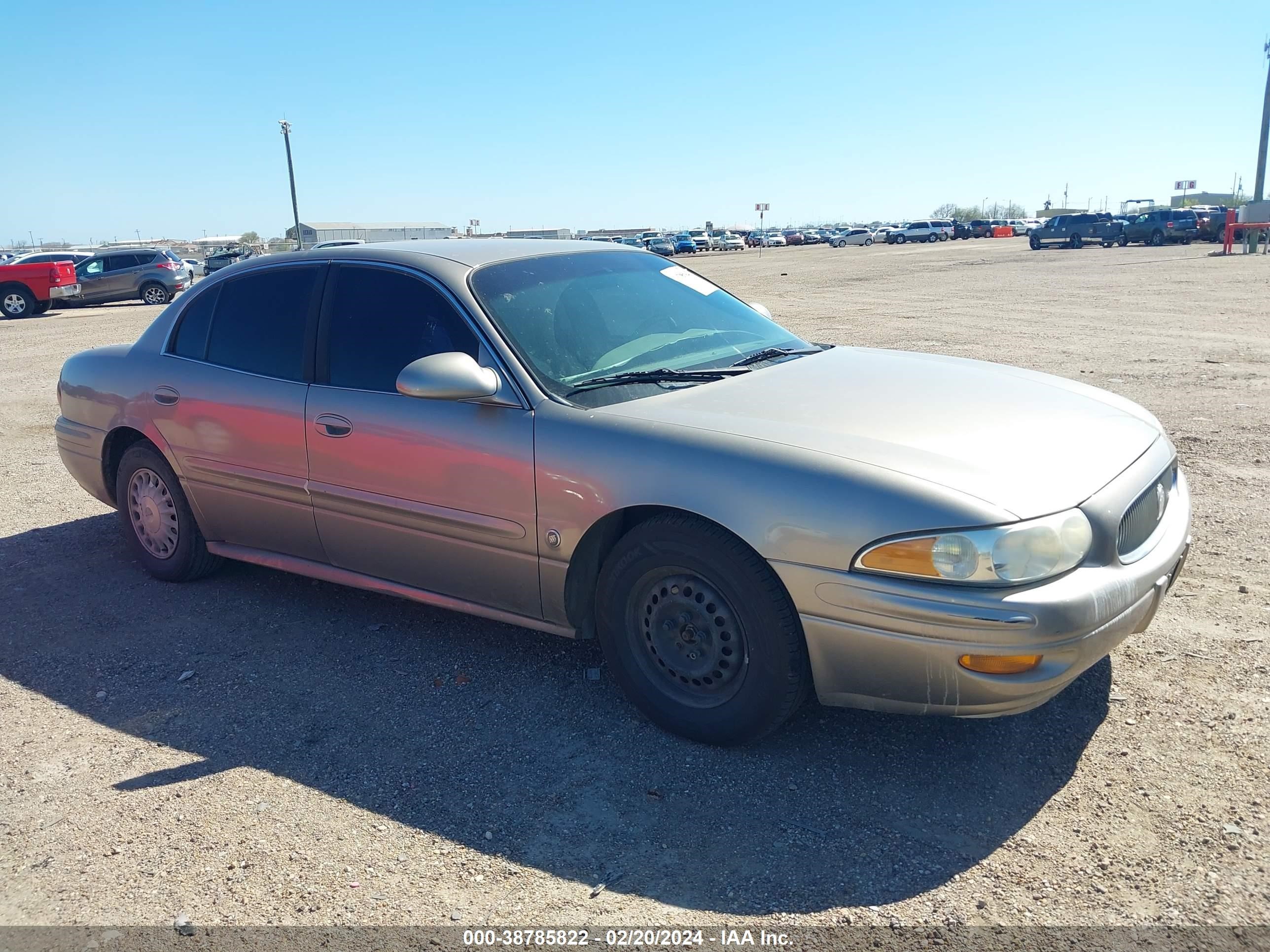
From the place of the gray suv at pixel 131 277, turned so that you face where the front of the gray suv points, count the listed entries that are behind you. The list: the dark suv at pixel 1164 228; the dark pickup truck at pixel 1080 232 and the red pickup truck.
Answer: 2

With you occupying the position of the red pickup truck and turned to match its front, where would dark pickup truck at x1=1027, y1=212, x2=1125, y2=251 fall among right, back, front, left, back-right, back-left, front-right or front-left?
back

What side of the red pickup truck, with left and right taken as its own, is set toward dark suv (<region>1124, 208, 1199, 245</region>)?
back

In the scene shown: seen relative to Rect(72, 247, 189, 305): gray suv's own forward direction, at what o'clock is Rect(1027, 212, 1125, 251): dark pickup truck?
The dark pickup truck is roughly at 6 o'clock from the gray suv.

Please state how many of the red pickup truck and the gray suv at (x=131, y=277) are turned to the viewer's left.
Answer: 2

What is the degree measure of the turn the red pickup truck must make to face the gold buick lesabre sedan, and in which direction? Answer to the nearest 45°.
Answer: approximately 90° to its left

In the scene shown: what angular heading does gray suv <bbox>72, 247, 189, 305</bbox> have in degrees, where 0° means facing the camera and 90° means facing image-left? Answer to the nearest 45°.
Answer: approximately 90°

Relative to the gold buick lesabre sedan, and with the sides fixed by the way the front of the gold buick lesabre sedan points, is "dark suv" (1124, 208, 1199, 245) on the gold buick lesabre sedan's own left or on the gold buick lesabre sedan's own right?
on the gold buick lesabre sedan's own left

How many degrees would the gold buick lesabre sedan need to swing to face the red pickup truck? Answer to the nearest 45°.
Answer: approximately 180°

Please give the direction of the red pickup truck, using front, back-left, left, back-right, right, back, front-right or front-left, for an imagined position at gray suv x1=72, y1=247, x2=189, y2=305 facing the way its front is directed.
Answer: front-left

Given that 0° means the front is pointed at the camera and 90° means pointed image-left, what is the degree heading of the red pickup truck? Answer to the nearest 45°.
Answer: approximately 90°

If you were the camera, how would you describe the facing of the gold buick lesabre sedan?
facing the viewer and to the right of the viewer

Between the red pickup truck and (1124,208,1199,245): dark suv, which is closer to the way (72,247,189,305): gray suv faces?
the red pickup truck
